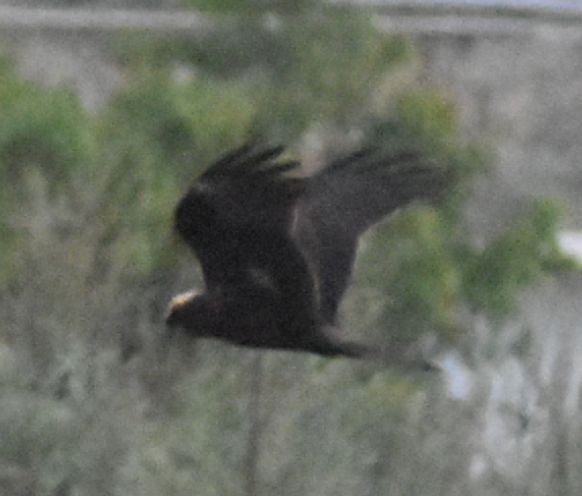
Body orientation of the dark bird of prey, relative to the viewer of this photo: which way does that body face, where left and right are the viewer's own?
facing to the left of the viewer
